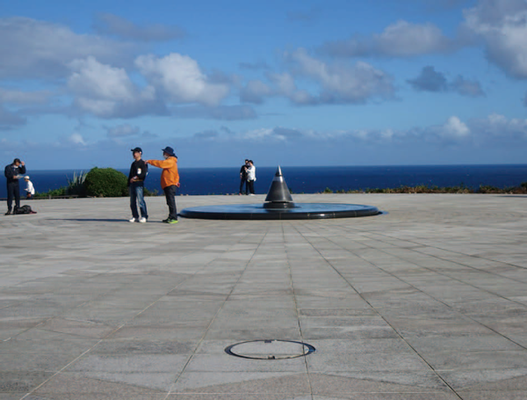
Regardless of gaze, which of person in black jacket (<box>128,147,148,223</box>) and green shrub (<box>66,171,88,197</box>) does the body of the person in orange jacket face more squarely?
the person in black jacket

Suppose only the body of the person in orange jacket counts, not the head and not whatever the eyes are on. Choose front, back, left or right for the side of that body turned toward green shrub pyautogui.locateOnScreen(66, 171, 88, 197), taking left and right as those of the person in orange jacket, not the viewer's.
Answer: right

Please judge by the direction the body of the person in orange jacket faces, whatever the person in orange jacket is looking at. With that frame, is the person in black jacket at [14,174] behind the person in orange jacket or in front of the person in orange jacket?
in front

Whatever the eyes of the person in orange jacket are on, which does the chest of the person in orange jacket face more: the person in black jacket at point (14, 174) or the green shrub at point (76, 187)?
the person in black jacket

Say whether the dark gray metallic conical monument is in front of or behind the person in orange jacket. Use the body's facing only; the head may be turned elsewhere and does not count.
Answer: behind

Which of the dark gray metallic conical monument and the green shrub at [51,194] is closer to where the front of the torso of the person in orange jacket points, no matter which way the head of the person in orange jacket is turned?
the green shrub

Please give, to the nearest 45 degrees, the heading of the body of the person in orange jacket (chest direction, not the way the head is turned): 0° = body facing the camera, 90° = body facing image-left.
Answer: approximately 90°

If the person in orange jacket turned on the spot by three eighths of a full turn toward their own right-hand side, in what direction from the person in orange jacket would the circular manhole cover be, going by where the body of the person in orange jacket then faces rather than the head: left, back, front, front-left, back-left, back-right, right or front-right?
back-right

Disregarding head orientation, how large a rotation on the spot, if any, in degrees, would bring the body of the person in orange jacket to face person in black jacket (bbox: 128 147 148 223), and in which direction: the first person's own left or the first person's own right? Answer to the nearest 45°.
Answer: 0° — they already face them

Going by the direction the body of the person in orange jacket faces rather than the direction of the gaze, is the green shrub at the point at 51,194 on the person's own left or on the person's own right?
on the person's own right

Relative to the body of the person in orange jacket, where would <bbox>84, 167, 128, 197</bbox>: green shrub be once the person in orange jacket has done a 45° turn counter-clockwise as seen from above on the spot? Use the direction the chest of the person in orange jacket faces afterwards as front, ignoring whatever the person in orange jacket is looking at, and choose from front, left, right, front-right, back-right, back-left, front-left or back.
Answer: back-right
